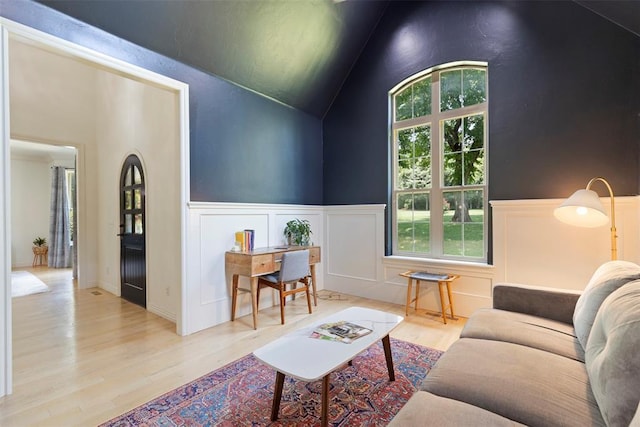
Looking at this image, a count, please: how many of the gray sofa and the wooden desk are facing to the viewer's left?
1

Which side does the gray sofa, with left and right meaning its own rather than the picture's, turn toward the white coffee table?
front

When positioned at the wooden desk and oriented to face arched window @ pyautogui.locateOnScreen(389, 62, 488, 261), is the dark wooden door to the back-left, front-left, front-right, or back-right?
back-left

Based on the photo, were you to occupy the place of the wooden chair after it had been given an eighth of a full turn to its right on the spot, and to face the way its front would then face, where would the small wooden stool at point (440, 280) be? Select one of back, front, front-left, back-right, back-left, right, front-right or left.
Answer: right

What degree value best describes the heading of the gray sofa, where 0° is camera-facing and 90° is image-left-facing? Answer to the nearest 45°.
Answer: approximately 90°

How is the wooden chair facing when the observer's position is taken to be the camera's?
facing away from the viewer and to the left of the viewer

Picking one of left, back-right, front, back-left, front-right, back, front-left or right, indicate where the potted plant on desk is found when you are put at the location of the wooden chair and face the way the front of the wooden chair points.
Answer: front-right

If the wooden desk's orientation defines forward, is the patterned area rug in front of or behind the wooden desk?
in front

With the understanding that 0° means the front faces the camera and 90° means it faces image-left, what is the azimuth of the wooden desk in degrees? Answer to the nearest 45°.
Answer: approximately 315°

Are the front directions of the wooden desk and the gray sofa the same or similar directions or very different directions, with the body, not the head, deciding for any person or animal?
very different directions

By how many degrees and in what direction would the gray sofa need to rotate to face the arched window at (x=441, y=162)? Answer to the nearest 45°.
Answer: approximately 90° to its right

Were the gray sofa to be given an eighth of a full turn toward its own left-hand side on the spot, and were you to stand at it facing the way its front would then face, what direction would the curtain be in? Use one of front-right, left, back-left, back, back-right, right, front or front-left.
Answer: front-right

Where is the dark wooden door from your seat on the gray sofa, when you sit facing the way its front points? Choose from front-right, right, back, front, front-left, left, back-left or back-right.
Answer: front

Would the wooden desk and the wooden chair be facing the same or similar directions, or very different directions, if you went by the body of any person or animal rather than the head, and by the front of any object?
very different directions

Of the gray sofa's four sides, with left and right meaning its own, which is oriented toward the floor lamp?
right

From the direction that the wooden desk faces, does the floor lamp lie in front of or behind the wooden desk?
in front
